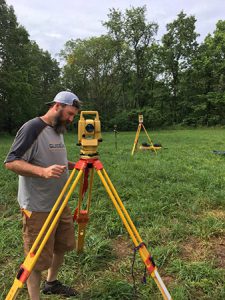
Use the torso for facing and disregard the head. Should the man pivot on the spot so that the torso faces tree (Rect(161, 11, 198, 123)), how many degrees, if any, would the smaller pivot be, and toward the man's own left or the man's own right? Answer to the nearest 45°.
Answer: approximately 90° to the man's own left

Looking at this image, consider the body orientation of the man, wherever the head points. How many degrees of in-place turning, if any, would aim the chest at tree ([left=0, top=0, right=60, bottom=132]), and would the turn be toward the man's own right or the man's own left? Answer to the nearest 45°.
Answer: approximately 135° to the man's own left

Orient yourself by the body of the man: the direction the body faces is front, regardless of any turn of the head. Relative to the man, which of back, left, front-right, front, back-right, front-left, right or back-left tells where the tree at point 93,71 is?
back-left

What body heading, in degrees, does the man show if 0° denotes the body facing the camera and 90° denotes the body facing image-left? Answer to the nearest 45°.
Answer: approximately 315°
